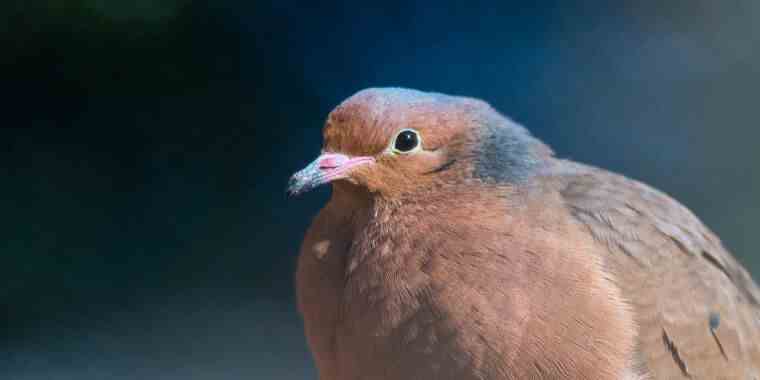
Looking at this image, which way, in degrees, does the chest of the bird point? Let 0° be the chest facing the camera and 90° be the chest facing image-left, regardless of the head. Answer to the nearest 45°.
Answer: approximately 45°
